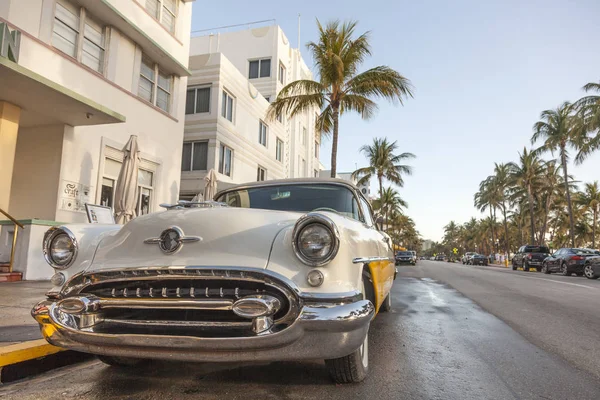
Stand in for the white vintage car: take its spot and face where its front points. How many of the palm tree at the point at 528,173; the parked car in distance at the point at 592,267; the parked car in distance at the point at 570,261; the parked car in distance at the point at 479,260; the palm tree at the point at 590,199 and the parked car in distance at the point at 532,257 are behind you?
6

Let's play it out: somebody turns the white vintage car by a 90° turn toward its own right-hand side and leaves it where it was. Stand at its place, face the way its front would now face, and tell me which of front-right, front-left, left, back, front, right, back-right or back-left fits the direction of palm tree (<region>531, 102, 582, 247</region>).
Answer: right

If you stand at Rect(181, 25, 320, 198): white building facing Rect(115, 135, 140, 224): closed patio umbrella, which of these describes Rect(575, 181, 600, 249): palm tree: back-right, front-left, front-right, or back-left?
back-left

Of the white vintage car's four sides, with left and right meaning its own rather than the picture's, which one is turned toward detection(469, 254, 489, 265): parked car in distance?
back

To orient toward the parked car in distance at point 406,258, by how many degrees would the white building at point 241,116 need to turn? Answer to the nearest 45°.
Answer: approximately 90° to its left

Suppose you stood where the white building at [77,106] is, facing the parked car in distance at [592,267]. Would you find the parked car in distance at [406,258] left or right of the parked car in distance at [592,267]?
left

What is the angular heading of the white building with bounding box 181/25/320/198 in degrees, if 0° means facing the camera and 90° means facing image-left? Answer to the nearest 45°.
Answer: approximately 315°

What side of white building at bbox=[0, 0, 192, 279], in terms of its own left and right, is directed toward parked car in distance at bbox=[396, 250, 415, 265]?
left

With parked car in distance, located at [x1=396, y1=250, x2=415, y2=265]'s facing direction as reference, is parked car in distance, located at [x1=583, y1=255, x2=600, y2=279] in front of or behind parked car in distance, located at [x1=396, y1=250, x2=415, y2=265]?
in front
